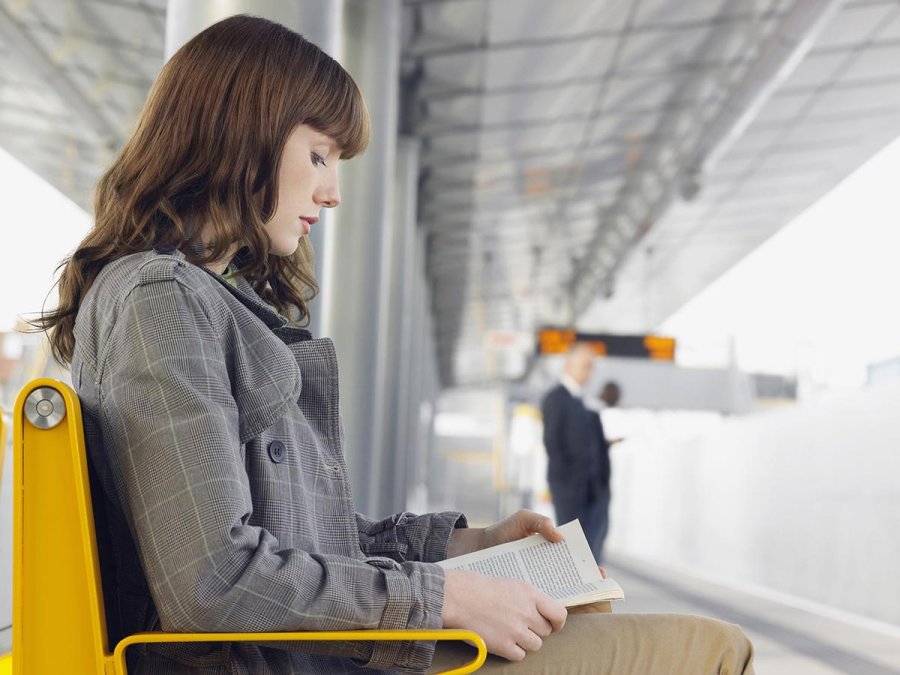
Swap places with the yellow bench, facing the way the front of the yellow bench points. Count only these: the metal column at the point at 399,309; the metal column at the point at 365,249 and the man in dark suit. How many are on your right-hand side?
0

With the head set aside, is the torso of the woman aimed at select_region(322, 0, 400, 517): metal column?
no

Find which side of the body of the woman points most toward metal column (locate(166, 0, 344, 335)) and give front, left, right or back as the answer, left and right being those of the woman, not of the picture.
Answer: left

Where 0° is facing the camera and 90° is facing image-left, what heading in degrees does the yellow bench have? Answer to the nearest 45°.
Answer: approximately 270°

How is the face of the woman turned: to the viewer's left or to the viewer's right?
to the viewer's right

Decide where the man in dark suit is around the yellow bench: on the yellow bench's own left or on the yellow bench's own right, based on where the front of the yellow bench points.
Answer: on the yellow bench's own left

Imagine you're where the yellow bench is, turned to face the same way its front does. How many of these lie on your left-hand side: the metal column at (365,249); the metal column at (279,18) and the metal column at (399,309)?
3

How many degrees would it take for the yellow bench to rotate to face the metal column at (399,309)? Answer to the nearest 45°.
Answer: approximately 90° to its left

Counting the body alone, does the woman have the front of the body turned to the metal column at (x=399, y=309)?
no

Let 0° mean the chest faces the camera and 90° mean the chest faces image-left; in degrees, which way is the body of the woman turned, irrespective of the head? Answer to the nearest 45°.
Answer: approximately 270°

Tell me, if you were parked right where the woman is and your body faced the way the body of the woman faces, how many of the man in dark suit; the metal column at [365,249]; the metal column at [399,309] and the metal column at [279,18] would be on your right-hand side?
0

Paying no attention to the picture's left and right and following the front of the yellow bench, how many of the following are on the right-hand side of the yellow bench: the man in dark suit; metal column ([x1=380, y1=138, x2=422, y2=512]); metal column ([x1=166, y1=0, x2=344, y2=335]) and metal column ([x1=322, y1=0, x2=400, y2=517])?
0

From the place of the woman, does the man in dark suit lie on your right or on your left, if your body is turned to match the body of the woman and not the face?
on your left

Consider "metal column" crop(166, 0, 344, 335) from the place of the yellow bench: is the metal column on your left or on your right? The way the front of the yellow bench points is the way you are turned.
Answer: on your left
